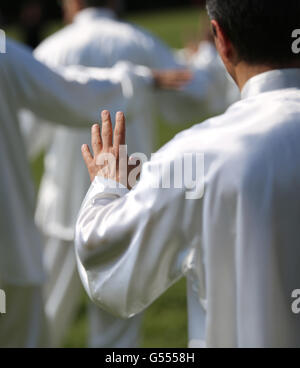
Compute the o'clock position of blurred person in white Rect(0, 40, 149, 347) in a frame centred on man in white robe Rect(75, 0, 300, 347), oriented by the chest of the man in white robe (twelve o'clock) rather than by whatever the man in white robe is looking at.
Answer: The blurred person in white is roughly at 11 o'clock from the man in white robe.

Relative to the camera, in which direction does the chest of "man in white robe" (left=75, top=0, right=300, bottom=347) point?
away from the camera

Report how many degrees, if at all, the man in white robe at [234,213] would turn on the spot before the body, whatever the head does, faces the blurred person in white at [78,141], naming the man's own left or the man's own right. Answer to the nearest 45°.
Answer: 0° — they already face them
